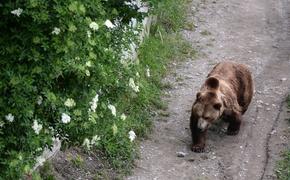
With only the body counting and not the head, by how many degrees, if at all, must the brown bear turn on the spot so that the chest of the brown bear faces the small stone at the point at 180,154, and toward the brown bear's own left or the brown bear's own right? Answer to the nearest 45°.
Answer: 0° — it already faces it

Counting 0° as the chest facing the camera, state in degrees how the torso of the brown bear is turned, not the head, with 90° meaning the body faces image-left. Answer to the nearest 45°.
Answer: approximately 45°

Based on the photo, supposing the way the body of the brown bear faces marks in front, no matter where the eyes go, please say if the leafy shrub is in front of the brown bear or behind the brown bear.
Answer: in front
